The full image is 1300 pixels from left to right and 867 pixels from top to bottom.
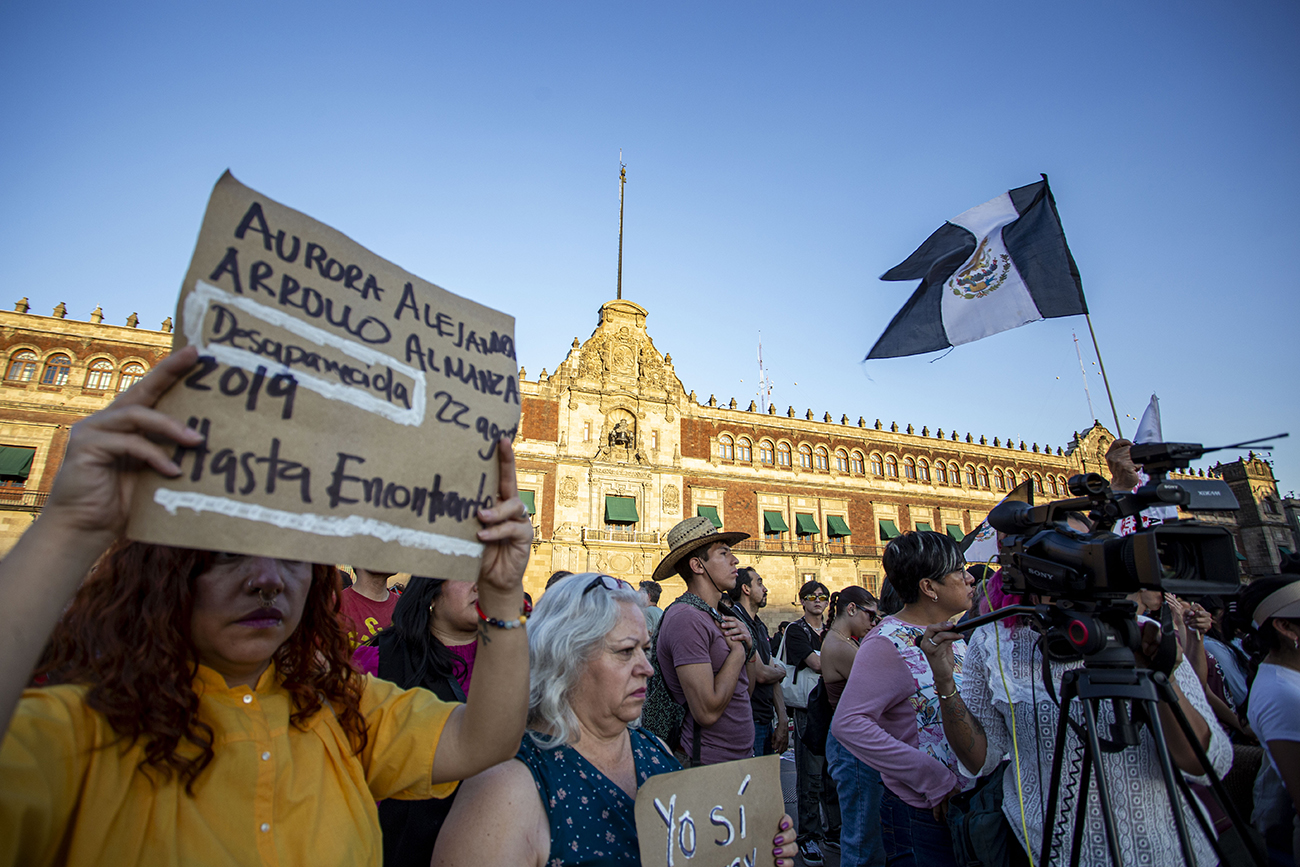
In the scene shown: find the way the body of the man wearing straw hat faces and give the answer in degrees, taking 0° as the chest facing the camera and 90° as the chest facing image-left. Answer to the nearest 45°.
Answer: approximately 270°

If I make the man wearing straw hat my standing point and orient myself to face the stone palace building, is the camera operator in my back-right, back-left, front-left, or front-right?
back-right

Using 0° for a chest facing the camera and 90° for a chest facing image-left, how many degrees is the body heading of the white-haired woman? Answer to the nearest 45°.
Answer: approximately 315°

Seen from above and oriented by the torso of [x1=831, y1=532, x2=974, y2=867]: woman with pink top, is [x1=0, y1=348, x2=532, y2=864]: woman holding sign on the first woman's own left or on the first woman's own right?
on the first woman's own right

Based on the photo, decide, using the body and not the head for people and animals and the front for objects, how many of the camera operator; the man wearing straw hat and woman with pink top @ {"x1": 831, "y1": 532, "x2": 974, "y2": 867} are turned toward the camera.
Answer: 1

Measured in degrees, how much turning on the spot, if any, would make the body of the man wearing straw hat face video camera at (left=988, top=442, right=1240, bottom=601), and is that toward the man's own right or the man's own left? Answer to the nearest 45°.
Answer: approximately 45° to the man's own right

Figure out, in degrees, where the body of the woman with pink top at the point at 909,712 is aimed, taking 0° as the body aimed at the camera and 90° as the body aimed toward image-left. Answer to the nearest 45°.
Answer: approximately 270°

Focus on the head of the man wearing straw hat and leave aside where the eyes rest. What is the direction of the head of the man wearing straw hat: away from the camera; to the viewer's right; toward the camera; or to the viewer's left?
to the viewer's right

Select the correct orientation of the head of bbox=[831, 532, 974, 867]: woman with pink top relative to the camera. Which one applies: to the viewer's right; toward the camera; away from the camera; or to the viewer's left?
to the viewer's right

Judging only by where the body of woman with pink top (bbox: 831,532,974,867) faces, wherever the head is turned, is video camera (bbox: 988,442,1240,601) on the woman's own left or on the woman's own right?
on the woman's own right
